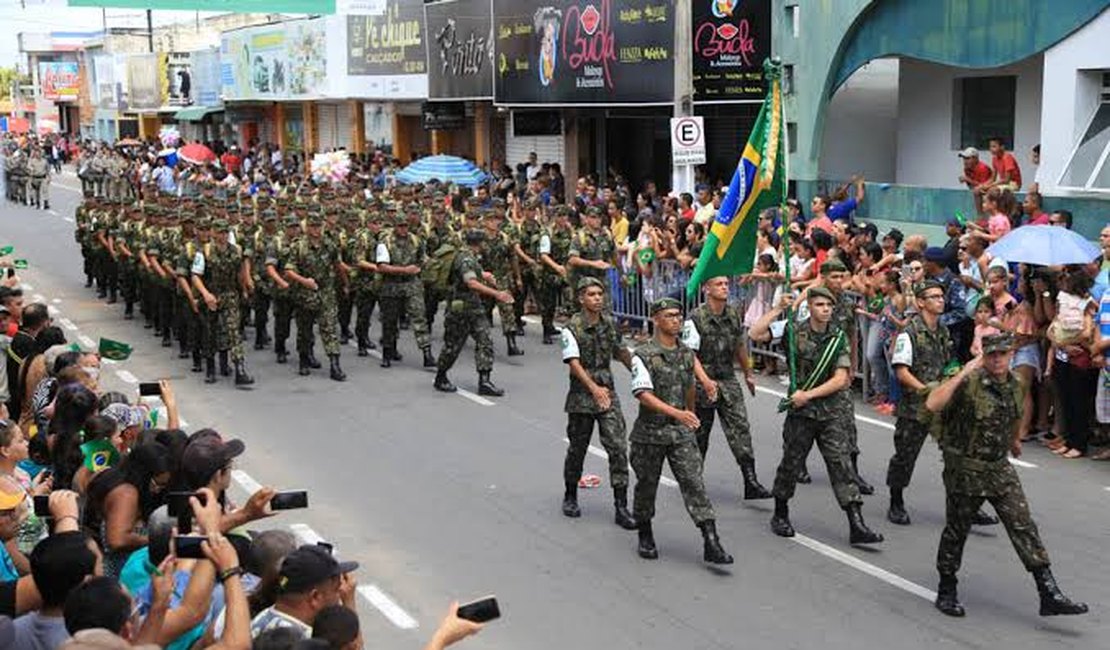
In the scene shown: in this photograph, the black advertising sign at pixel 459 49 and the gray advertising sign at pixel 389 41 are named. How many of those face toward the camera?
2

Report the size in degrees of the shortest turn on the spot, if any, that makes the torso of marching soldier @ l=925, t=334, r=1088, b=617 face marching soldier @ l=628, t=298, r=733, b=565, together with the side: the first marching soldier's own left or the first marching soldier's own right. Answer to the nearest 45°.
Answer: approximately 135° to the first marching soldier's own right

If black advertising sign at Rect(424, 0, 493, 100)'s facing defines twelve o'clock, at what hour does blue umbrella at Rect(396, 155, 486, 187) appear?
The blue umbrella is roughly at 12 o'clock from the black advertising sign.

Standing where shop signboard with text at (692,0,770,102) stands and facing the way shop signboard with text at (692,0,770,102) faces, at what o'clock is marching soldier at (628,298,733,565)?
The marching soldier is roughly at 12 o'clock from the shop signboard with text.

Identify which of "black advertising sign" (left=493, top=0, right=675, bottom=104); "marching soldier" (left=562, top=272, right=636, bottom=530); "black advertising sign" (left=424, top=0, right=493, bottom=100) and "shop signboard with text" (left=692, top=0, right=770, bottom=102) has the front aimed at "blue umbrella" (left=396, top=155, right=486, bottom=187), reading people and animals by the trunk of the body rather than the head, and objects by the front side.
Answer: "black advertising sign" (left=424, top=0, right=493, bottom=100)

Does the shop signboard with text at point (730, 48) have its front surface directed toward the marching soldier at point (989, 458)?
yes

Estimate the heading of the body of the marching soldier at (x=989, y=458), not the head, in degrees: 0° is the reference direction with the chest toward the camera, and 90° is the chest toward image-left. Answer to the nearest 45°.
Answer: approximately 315°

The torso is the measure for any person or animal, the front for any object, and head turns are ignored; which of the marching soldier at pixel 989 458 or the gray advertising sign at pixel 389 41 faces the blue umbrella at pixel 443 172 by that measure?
the gray advertising sign

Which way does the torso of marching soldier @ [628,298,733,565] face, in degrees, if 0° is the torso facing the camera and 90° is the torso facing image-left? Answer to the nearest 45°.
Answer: approximately 315°

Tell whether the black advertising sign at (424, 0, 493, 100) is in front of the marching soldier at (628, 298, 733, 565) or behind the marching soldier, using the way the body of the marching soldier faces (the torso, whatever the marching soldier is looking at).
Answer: behind

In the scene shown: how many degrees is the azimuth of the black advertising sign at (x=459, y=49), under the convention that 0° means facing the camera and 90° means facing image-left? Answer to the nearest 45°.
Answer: approximately 0°
